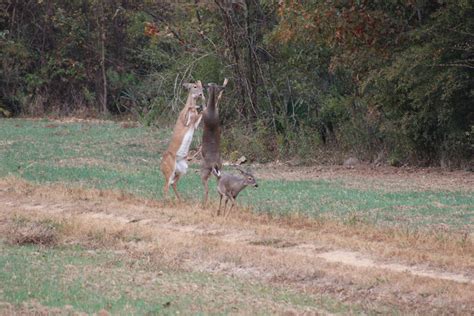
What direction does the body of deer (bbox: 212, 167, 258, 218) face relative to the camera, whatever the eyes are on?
to the viewer's right

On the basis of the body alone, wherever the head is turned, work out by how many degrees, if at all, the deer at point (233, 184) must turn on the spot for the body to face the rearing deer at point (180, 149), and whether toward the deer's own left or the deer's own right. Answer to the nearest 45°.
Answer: approximately 135° to the deer's own left

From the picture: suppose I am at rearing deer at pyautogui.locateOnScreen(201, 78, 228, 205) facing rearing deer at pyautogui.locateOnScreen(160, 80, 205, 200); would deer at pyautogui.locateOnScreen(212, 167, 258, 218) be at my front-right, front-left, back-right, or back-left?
back-left

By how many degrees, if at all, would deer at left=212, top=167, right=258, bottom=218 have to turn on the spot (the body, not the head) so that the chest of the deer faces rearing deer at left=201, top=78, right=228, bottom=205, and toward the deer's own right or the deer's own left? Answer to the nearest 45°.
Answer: approximately 90° to the deer's own left
